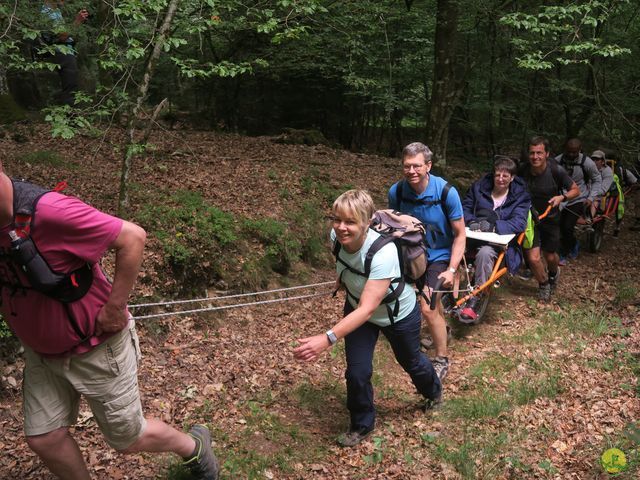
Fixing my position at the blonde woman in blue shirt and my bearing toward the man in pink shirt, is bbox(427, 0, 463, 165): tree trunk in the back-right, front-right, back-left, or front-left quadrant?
back-right

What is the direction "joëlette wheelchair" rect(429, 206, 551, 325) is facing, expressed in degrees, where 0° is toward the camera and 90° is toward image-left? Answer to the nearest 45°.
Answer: approximately 45°

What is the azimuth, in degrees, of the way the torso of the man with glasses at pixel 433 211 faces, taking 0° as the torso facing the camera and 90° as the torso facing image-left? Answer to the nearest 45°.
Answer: approximately 45°

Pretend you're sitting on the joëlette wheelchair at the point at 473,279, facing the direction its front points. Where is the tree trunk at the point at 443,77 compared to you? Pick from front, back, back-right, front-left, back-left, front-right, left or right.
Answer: back-right

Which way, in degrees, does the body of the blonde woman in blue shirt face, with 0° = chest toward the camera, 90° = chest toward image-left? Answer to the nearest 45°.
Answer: approximately 45°

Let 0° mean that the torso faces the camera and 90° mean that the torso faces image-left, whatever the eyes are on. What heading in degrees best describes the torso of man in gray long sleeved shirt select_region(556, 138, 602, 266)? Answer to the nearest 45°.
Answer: approximately 45°
